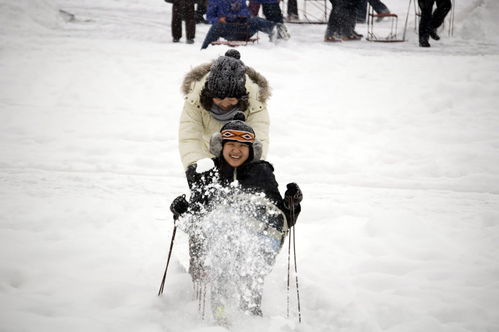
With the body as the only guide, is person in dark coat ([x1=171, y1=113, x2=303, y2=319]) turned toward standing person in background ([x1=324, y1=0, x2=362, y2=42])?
no

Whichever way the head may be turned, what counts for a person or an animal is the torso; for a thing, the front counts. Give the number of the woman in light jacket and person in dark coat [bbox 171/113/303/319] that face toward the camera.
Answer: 2

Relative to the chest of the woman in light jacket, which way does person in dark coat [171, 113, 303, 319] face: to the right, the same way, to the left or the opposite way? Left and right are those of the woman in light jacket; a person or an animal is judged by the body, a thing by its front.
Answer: the same way

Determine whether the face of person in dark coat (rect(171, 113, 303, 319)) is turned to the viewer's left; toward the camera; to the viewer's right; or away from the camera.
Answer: toward the camera

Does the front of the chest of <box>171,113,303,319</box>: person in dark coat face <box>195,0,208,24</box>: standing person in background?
no

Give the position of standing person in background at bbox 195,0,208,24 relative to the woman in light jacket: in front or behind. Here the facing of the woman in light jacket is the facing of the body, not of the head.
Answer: behind

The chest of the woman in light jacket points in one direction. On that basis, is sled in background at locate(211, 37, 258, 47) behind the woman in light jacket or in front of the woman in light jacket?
behind

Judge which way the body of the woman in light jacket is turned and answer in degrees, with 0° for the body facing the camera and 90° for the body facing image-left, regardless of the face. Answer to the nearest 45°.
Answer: approximately 0°

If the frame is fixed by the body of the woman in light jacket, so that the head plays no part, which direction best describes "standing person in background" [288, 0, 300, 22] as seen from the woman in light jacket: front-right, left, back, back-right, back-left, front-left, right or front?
back

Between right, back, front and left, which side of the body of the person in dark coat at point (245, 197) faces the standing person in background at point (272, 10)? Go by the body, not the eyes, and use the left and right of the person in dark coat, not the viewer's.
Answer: back

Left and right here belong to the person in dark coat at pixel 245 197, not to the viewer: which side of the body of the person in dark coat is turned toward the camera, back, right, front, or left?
front

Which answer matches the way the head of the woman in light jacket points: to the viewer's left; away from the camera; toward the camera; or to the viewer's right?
toward the camera

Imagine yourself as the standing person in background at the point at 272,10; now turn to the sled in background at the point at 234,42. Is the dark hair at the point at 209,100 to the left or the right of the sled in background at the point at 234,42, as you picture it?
left

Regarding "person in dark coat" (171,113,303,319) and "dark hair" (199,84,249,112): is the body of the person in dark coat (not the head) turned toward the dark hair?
no

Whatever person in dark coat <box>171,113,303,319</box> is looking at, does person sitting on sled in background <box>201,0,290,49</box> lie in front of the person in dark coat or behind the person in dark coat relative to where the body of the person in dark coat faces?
behind
